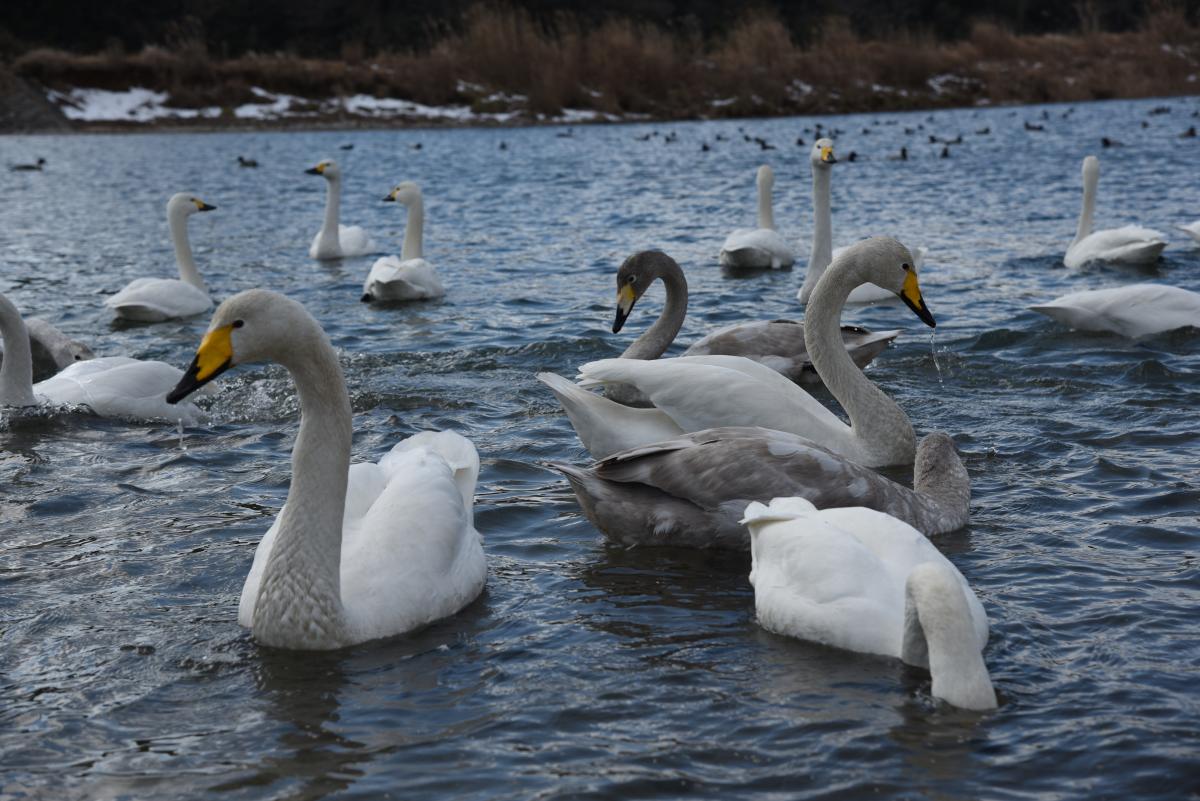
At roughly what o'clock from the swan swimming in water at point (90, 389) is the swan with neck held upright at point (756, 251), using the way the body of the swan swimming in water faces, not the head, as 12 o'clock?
The swan with neck held upright is roughly at 5 o'clock from the swan swimming in water.

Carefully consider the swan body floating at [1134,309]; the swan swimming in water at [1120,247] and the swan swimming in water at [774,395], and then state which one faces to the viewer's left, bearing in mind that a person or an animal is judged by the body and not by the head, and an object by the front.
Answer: the swan swimming in water at [1120,247]

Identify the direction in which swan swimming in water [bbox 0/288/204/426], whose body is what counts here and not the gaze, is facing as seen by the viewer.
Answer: to the viewer's left

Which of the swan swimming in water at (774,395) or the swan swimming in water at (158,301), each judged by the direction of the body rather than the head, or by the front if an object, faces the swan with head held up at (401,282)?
the swan swimming in water at (158,301)

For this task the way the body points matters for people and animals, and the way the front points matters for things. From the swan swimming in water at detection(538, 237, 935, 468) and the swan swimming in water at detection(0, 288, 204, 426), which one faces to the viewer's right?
the swan swimming in water at detection(538, 237, 935, 468)

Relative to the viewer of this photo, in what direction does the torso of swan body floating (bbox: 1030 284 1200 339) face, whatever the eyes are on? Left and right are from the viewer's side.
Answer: facing to the right of the viewer

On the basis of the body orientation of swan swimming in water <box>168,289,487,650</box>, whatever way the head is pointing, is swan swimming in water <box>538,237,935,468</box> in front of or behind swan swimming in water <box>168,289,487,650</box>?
behind

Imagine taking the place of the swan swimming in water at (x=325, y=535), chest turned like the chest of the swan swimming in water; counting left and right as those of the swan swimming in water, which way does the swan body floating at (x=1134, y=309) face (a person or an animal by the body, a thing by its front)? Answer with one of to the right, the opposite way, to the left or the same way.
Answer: to the left

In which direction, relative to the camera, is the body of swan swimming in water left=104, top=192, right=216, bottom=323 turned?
to the viewer's right

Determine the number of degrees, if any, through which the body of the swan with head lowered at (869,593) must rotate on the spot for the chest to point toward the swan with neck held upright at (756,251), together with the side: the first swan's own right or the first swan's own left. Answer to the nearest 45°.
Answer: approximately 135° to the first swan's own left

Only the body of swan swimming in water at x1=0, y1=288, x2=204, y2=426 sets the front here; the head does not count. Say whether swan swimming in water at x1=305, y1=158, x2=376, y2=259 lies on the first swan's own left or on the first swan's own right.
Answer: on the first swan's own right

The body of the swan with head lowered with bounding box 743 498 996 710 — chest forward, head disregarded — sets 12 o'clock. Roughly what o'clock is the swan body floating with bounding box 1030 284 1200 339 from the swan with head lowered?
The swan body floating is roughly at 8 o'clock from the swan with head lowered.

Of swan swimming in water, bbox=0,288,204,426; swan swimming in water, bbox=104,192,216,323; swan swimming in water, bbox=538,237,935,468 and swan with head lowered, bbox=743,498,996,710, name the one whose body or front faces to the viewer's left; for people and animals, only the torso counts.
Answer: swan swimming in water, bbox=0,288,204,426

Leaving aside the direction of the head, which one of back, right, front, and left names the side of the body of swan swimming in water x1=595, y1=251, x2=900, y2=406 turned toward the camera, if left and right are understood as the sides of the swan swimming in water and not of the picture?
left

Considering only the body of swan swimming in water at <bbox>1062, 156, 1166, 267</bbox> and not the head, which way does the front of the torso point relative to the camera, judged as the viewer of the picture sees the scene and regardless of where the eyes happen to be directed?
to the viewer's left
